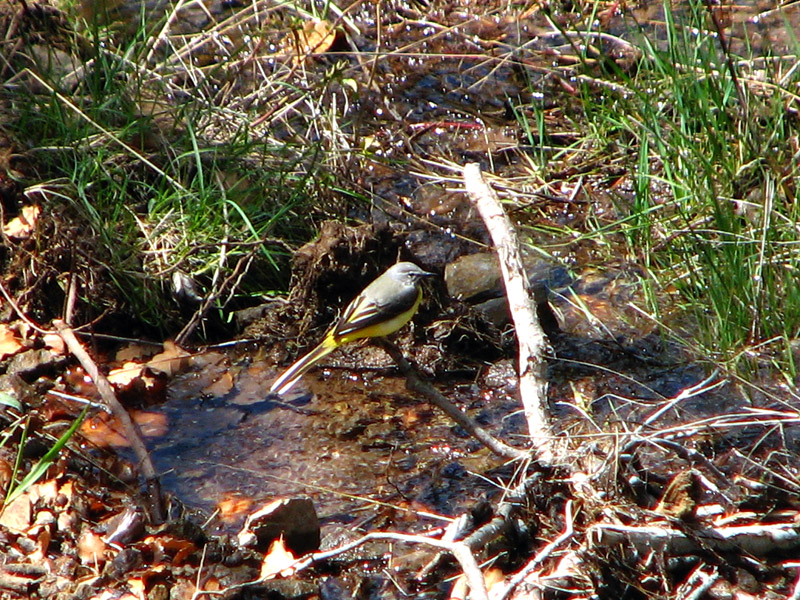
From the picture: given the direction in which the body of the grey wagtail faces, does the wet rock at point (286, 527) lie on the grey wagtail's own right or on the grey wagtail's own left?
on the grey wagtail's own right

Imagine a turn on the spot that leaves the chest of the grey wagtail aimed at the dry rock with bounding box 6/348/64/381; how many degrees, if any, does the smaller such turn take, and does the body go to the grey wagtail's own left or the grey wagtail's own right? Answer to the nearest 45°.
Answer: approximately 180°

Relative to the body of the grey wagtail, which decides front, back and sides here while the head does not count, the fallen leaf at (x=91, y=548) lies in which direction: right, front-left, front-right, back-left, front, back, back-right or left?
back-right

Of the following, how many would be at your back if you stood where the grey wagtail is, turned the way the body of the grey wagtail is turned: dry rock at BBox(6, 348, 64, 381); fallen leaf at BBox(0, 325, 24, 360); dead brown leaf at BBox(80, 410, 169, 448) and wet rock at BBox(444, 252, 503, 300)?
3

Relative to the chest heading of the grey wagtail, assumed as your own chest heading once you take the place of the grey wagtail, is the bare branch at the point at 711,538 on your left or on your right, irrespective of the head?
on your right

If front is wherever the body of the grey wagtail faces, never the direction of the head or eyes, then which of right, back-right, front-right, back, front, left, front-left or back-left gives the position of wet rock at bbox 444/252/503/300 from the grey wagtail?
front-left

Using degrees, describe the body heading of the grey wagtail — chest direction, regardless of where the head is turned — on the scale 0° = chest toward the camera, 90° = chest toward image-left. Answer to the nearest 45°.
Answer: approximately 270°

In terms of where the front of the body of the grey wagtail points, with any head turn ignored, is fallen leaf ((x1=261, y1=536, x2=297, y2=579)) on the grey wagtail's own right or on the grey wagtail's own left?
on the grey wagtail's own right

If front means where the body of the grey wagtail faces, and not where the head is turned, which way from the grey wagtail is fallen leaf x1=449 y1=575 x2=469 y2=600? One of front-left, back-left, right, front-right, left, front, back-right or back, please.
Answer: right

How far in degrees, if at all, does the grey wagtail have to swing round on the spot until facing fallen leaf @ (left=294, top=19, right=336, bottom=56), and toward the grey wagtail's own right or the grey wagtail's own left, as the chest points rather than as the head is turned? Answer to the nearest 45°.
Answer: approximately 90° to the grey wagtail's own left

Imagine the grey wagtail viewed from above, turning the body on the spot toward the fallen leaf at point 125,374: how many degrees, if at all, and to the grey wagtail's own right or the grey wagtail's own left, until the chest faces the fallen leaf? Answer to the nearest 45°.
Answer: approximately 180°

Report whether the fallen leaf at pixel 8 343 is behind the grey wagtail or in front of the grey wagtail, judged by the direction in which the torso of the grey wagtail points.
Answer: behind
